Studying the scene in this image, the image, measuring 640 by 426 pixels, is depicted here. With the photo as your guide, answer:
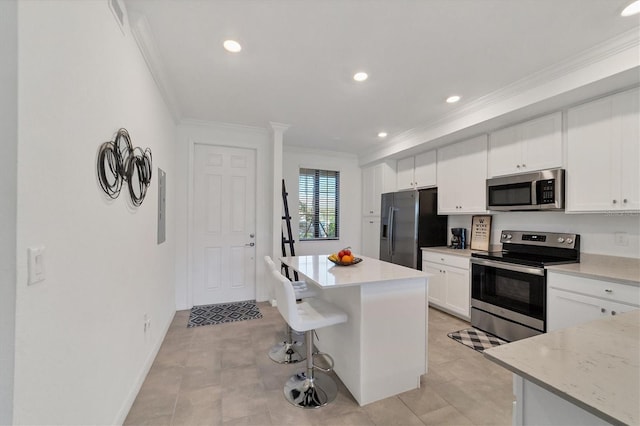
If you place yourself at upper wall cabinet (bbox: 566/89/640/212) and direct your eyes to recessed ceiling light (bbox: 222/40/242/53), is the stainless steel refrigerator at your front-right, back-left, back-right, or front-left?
front-right

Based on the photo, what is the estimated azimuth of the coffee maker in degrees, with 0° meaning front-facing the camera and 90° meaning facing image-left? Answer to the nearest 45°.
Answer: approximately 45°

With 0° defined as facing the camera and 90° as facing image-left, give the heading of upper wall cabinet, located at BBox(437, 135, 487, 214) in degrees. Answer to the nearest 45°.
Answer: approximately 45°

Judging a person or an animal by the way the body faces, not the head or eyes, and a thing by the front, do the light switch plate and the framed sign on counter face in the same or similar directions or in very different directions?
very different directions

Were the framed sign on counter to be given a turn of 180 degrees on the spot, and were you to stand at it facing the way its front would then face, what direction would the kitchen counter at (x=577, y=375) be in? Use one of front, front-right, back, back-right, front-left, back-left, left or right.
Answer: back-right

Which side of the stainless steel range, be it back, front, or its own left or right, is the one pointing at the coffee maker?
right

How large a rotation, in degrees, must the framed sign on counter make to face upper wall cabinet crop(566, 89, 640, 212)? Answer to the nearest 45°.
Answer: approximately 90° to its left

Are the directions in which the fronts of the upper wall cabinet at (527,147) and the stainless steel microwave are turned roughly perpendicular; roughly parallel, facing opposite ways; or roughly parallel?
roughly parallel

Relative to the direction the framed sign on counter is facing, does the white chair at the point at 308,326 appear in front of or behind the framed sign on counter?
in front

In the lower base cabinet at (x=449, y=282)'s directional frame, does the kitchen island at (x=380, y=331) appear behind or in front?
in front

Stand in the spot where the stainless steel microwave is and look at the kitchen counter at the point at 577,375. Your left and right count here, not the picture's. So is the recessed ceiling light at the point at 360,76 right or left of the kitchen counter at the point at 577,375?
right

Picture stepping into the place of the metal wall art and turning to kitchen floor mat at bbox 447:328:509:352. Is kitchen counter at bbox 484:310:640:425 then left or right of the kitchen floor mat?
right

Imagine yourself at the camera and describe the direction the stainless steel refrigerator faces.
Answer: facing the viewer and to the left of the viewer

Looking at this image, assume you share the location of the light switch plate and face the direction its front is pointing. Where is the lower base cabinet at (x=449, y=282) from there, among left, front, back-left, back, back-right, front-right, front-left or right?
front-left
